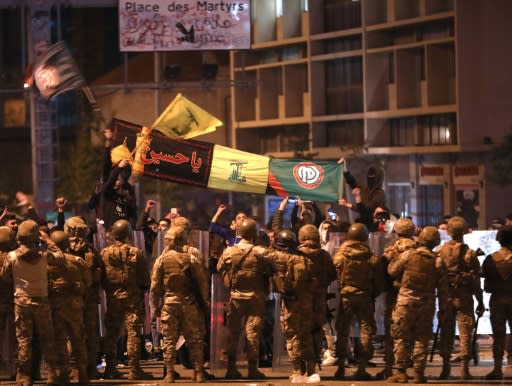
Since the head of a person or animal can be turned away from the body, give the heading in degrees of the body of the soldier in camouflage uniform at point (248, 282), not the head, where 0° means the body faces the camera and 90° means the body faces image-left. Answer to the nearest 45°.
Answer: approximately 180°

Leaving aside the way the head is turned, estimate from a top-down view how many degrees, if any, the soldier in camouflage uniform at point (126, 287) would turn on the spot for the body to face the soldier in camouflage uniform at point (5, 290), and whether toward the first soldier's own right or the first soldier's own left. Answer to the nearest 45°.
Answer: approximately 90° to the first soldier's own left

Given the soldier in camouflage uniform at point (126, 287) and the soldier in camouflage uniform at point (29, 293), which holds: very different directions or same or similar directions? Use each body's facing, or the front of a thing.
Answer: same or similar directions

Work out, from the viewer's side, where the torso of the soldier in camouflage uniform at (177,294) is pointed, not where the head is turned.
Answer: away from the camera

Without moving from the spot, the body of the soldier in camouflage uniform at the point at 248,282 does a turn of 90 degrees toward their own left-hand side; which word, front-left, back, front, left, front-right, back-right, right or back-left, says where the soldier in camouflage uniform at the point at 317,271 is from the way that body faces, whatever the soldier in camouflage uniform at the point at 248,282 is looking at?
back

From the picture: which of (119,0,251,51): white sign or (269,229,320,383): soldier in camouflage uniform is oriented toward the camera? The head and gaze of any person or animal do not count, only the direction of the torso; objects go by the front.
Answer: the white sign

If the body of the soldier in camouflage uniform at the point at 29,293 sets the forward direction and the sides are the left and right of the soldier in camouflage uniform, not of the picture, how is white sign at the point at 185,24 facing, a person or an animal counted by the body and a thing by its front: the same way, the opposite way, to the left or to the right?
the opposite way

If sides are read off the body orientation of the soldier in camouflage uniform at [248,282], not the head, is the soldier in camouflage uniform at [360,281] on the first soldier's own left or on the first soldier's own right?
on the first soldier's own right

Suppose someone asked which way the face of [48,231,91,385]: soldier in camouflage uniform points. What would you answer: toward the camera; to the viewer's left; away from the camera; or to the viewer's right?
away from the camera

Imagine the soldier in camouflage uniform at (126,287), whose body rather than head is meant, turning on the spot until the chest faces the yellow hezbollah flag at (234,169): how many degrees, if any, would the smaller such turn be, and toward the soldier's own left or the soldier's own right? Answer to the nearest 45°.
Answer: approximately 45° to the soldier's own right

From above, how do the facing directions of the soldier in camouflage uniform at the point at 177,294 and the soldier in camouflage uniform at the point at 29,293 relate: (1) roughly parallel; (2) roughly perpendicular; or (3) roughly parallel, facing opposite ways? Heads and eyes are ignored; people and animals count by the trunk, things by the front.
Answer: roughly parallel

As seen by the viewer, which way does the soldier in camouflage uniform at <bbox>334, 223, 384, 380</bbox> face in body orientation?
away from the camera

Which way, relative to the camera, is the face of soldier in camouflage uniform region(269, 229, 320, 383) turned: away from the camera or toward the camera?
away from the camera

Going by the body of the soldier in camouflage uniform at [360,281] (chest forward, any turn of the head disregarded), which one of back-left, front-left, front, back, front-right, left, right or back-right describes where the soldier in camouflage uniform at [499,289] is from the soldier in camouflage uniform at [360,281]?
right

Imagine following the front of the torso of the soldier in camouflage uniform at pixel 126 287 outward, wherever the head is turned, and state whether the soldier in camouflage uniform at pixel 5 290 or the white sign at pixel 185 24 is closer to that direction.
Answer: the white sign

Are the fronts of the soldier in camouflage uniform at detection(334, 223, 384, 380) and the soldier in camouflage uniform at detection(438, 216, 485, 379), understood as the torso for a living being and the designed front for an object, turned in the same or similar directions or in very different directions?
same or similar directions

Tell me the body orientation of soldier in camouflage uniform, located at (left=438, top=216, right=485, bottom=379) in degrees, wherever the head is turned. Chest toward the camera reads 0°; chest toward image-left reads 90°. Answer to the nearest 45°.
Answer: approximately 180°

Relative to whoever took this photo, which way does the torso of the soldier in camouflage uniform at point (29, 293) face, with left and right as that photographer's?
facing away from the viewer

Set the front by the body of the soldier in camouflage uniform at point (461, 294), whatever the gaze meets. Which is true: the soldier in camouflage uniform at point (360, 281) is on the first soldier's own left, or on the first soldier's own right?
on the first soldier's own left

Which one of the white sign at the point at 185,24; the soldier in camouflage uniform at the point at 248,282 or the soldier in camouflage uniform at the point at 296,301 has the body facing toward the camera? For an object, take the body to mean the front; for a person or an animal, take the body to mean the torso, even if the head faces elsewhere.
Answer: the white sign
